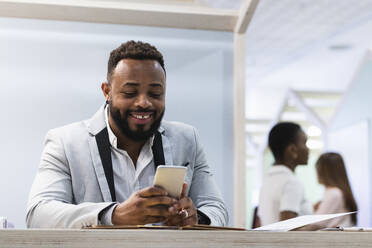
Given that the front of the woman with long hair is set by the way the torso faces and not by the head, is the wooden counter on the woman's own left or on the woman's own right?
on the woman's own left

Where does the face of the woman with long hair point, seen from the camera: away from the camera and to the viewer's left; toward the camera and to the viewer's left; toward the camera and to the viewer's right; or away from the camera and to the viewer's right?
away from the camera and to the viewer's left

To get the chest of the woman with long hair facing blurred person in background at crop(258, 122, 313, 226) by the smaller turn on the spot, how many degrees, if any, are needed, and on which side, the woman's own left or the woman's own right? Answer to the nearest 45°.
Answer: approximately 45° to the woman's own left

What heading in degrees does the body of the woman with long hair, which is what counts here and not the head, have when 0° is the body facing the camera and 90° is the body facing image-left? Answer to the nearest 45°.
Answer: approximately 90°

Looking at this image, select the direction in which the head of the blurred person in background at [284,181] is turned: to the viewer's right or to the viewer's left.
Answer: to the viewer's right

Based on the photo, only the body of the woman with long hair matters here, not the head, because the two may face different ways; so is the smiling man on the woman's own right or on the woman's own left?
on the woman's own left
